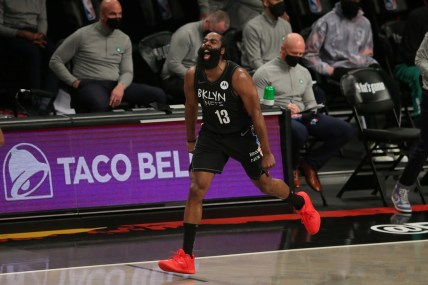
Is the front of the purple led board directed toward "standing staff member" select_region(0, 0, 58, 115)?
no

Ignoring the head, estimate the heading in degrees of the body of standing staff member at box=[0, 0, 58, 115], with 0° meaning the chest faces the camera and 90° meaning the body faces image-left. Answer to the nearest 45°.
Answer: approximately 315°

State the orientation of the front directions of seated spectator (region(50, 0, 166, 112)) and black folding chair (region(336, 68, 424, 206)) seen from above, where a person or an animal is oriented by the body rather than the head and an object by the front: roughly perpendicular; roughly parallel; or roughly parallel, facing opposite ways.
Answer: roughly parallel

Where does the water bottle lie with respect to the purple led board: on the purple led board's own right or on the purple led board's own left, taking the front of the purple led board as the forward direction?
on the purple led board's own left

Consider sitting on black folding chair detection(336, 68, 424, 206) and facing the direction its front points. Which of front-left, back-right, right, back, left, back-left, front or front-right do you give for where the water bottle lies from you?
right

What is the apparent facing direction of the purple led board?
toward the camera

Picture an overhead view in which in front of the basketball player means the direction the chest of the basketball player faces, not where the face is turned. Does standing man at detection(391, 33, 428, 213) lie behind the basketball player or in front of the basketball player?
behind

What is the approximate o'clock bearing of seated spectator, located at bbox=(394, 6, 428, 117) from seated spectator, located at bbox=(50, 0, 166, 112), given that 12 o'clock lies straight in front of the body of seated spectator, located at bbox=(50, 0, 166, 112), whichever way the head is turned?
seated spectator, located at bbox=(394, 6, 428, 117) is roughly at 10 o'clock from seated spectator, located at bbox=(50, 0, 166, 112).

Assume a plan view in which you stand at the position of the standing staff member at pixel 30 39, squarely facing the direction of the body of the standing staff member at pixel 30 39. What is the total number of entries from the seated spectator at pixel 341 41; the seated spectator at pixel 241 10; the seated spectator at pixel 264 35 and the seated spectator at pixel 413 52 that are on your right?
0
